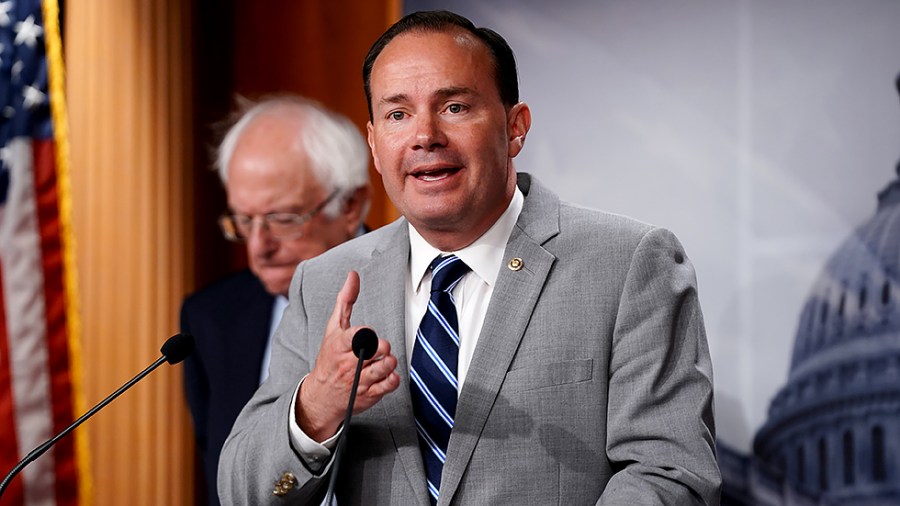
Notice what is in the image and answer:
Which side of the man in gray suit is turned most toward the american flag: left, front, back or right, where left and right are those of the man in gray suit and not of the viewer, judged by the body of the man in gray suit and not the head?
right

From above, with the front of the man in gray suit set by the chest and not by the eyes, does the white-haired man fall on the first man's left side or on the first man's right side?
on the first man's right side

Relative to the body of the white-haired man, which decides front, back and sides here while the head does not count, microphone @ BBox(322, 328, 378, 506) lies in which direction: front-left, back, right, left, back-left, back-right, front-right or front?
front-left

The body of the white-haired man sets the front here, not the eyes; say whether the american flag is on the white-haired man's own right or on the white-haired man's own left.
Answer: on the white-haired man's own right

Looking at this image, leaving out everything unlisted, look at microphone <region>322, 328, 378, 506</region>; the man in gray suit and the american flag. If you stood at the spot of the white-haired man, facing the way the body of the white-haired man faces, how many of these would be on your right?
1

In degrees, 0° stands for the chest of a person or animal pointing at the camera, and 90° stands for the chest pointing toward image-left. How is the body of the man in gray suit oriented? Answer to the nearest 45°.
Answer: approximately 45°

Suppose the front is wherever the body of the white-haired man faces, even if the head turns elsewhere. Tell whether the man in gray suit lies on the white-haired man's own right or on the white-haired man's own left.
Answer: on the white-haired man's own left

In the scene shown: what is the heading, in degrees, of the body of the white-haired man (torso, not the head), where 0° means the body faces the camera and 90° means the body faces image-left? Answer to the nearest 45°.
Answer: approximately 45°

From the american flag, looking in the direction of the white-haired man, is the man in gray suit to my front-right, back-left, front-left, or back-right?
front-right

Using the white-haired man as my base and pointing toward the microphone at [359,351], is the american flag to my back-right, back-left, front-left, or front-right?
back-right

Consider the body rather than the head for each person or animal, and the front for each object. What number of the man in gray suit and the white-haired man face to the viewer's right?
0
